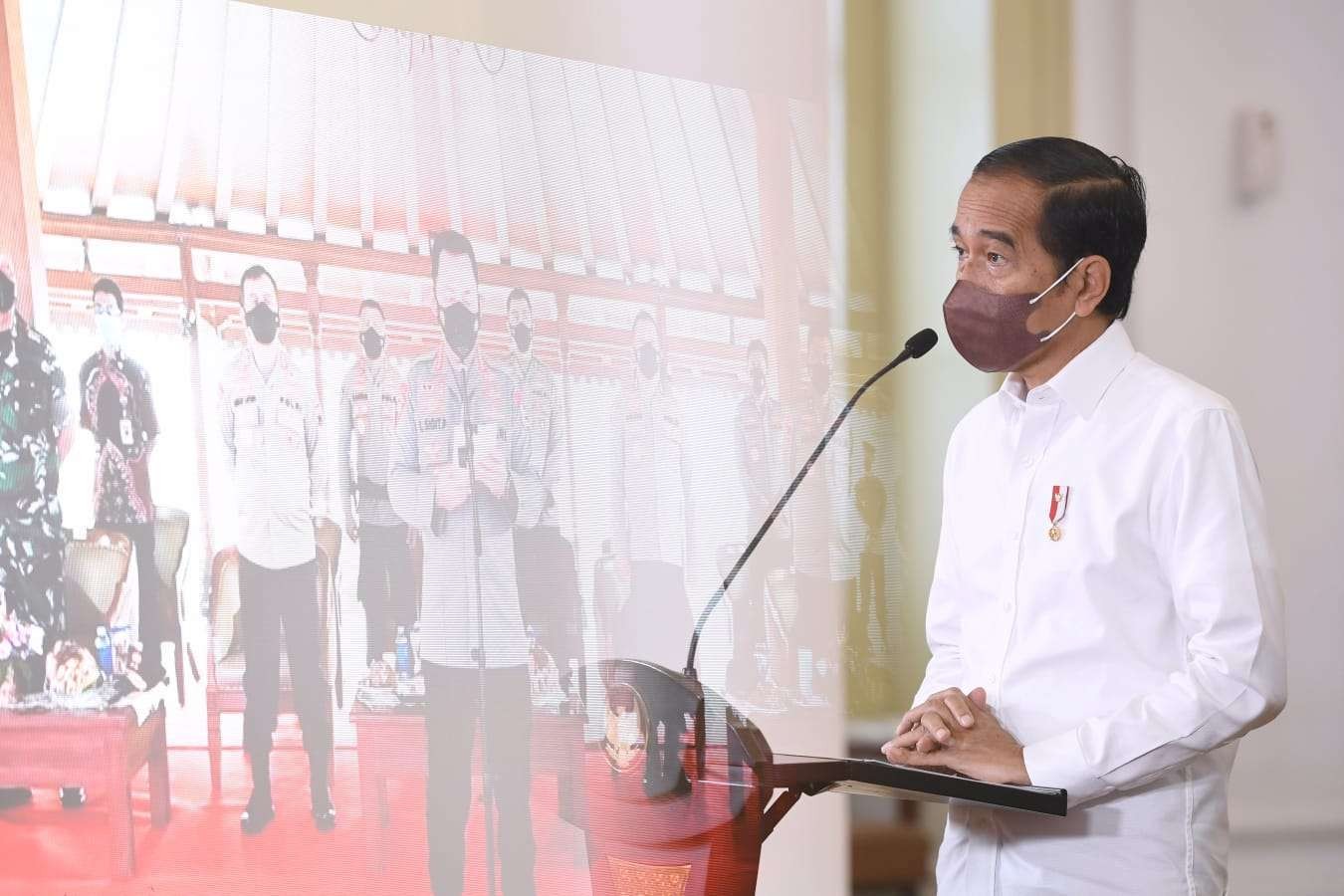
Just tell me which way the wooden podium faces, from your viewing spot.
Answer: facing the viewer and to the left of the viewer

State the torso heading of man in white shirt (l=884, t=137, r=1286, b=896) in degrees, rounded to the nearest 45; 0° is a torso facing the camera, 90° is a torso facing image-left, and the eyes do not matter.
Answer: approximately 45°

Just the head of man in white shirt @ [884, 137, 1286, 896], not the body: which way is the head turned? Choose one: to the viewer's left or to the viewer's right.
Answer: to the viewer's left

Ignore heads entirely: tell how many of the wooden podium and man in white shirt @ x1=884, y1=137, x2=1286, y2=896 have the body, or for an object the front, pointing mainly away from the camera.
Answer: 0

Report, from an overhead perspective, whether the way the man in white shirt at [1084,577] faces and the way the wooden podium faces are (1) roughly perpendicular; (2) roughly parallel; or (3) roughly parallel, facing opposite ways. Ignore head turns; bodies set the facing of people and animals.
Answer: roughly parallel
